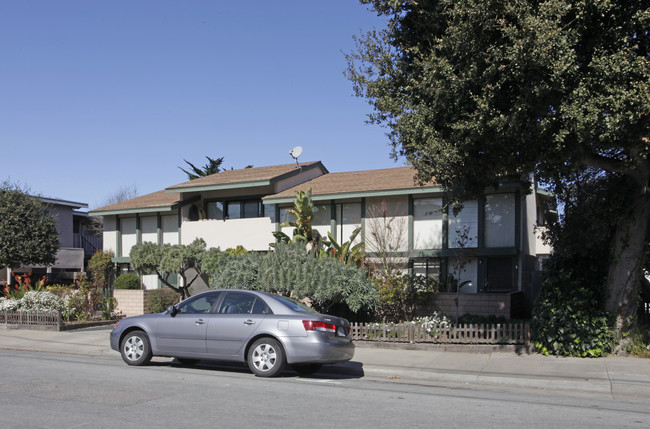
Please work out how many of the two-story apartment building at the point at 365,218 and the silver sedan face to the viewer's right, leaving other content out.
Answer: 0

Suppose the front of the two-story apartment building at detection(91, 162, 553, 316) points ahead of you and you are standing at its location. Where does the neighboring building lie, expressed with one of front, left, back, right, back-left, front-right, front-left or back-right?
right

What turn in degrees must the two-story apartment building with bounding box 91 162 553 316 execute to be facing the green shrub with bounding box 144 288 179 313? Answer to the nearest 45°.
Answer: approximately 45° to its right

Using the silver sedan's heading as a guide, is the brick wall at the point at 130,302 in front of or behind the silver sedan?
in front

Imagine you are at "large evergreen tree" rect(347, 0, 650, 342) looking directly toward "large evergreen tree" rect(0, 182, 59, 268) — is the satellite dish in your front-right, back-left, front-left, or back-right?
front-right

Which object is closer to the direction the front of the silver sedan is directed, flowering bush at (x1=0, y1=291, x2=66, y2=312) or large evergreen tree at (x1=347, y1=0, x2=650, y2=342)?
the flowering bush

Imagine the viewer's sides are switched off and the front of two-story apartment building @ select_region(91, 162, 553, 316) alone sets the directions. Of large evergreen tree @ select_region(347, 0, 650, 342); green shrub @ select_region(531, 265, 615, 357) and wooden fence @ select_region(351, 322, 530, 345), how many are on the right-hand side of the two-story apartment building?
0

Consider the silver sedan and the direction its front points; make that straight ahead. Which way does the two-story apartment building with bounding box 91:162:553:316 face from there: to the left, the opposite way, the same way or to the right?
to the left

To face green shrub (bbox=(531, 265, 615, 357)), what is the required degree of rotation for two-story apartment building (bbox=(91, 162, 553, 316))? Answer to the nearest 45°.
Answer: approximately 45° to its left

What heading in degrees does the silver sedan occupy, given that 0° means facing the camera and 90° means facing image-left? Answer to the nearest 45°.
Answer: approximately 135°

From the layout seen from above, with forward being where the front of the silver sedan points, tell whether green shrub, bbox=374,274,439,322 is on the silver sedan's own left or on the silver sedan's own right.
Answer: on the silver sedan's own right

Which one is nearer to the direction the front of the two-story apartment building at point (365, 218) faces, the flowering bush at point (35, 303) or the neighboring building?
the flowering bush
